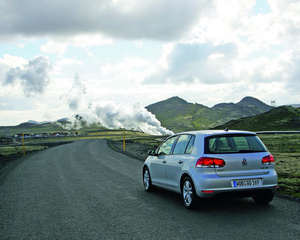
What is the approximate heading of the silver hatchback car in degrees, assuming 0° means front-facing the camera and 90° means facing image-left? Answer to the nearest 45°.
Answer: approximately 135°
